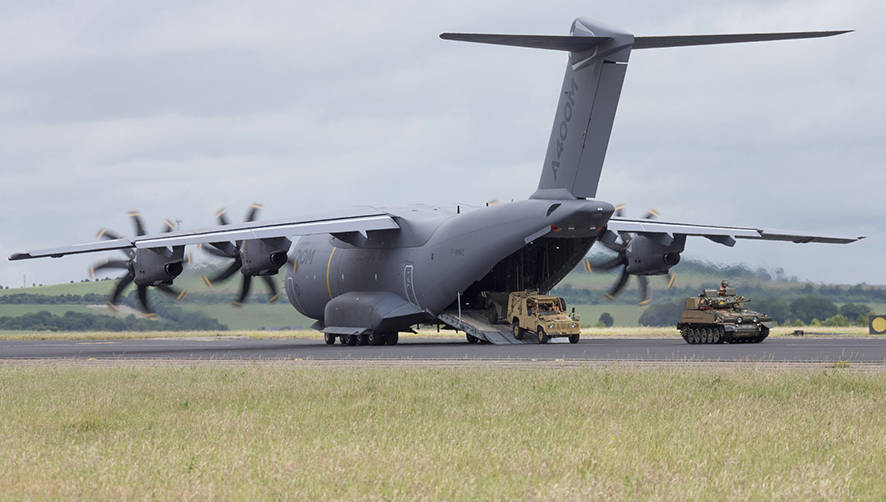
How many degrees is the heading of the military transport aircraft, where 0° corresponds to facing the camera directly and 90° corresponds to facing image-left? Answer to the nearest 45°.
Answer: approximately 135°

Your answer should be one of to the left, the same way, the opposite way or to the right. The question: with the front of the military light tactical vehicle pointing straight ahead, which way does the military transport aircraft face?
the opposite way

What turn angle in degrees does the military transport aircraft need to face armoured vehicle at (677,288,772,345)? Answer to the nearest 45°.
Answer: approximately 135° to its right

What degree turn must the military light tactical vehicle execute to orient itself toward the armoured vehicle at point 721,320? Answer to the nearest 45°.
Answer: approximately 45° to its left

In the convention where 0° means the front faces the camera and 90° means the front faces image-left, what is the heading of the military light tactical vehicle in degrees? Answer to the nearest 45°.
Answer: approximately 315°

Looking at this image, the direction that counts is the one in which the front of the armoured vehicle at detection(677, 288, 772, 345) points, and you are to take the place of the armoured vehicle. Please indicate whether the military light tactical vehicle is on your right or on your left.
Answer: on your right
